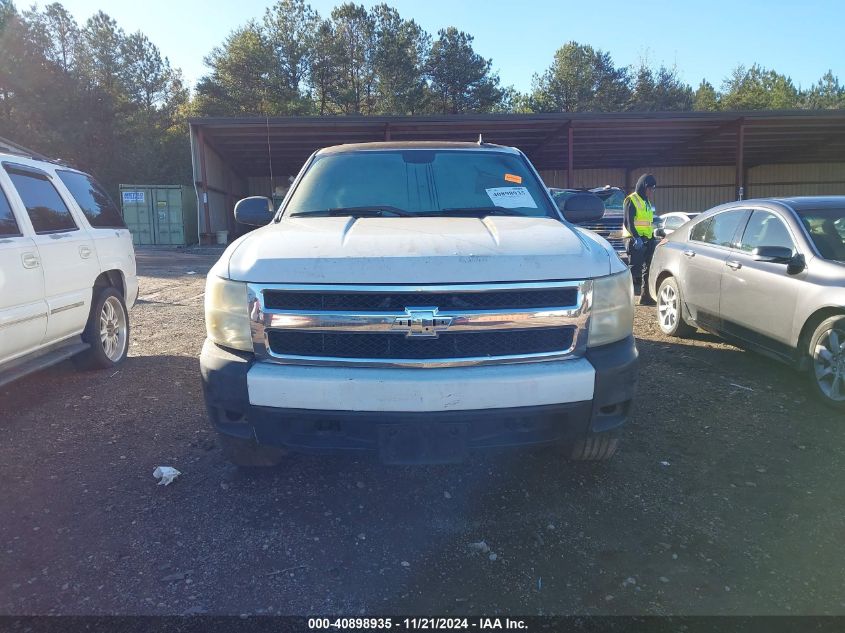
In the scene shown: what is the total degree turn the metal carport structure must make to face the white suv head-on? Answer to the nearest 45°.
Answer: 0° — it already faces it

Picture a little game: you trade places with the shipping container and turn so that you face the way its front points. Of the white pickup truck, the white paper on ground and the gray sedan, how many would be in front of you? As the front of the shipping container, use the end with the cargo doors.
3

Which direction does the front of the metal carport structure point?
toward the camera

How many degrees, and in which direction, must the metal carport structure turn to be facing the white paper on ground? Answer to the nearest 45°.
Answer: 0° — it already faces it

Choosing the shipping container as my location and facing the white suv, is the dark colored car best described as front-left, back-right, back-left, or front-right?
front-left

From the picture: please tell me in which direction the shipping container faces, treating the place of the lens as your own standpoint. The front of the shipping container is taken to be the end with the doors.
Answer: facing the viewer

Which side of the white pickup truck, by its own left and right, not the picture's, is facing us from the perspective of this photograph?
front

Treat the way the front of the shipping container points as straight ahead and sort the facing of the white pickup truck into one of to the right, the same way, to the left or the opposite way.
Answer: the same way

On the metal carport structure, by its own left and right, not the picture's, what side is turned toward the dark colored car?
front

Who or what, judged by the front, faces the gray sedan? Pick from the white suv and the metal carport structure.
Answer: the metal carport structure

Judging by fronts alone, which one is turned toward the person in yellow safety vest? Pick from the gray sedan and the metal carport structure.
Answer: the metal carport structure

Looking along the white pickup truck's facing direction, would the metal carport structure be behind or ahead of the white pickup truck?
behind
